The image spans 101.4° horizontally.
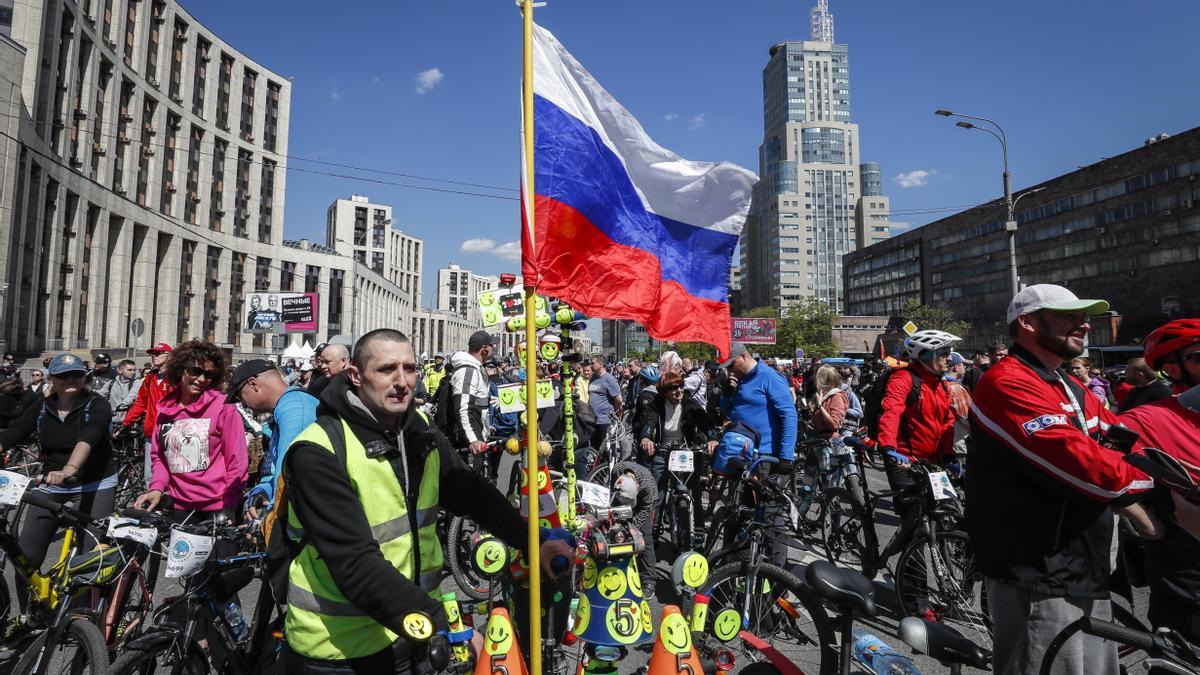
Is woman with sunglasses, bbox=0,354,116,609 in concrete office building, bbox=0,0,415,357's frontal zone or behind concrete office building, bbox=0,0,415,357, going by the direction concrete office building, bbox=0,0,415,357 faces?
frontal zone

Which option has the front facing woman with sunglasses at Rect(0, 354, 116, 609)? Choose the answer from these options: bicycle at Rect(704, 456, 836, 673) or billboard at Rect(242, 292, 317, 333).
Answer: the billboard

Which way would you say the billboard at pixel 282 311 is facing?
toward the camera

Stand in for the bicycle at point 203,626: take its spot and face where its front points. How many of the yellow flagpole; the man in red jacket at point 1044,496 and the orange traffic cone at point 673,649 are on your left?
3

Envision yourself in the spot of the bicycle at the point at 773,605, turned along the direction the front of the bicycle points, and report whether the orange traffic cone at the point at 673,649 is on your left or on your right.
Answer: on your right

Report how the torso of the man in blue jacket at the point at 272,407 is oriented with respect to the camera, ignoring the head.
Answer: to the viewer's left

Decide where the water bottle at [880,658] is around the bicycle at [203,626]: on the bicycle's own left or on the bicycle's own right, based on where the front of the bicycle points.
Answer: on the bicycle's own left

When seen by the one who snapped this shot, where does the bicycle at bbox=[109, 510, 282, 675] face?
facing the viewer and to the left of the viewer

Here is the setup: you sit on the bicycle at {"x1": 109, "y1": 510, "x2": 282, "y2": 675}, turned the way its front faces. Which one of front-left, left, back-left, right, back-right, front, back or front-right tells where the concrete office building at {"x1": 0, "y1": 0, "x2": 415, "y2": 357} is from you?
back-right

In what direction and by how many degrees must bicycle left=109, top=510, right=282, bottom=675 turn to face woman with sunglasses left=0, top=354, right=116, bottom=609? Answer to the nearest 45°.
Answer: approximately 135° to its right

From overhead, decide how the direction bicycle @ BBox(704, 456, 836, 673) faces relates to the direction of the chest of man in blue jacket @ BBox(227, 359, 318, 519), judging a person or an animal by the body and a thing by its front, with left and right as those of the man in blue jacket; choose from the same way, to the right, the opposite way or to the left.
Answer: to the left

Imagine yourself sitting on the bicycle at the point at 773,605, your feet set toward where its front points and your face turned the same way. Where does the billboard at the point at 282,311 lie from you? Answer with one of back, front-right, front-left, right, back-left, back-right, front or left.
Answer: back

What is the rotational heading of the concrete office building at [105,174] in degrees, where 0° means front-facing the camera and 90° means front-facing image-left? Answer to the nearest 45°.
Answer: approximately 315°

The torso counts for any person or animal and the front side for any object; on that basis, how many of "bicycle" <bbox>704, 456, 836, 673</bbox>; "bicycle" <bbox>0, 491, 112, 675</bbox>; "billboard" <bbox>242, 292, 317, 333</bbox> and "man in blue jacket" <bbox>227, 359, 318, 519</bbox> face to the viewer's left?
1

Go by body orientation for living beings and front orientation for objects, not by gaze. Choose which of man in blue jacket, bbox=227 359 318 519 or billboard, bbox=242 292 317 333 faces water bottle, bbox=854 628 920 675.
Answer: the billboard
